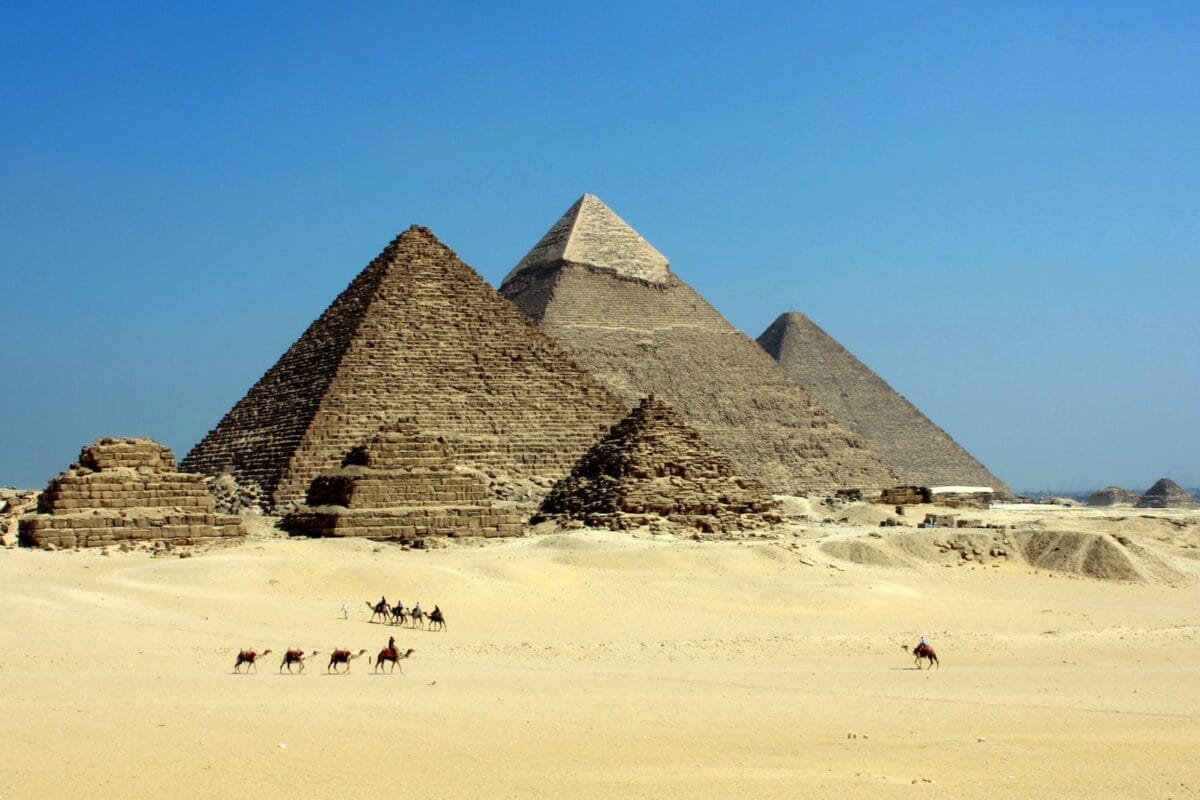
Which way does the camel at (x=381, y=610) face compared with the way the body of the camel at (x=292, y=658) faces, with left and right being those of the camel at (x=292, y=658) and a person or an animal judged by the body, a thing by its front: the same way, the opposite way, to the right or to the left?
the opposite way

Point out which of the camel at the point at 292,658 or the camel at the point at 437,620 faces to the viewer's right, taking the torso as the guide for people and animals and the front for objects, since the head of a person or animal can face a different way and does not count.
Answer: the camel at the point at 292,658

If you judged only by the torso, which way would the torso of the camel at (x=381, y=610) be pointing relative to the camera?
to the viewer's left

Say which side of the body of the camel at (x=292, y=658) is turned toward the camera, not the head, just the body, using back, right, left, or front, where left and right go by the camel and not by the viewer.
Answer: right

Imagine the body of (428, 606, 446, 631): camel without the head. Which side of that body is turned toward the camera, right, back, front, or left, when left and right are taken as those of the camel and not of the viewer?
left

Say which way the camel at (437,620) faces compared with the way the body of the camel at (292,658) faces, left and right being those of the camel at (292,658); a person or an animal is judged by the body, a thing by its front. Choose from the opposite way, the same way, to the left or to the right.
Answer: the opposite way
